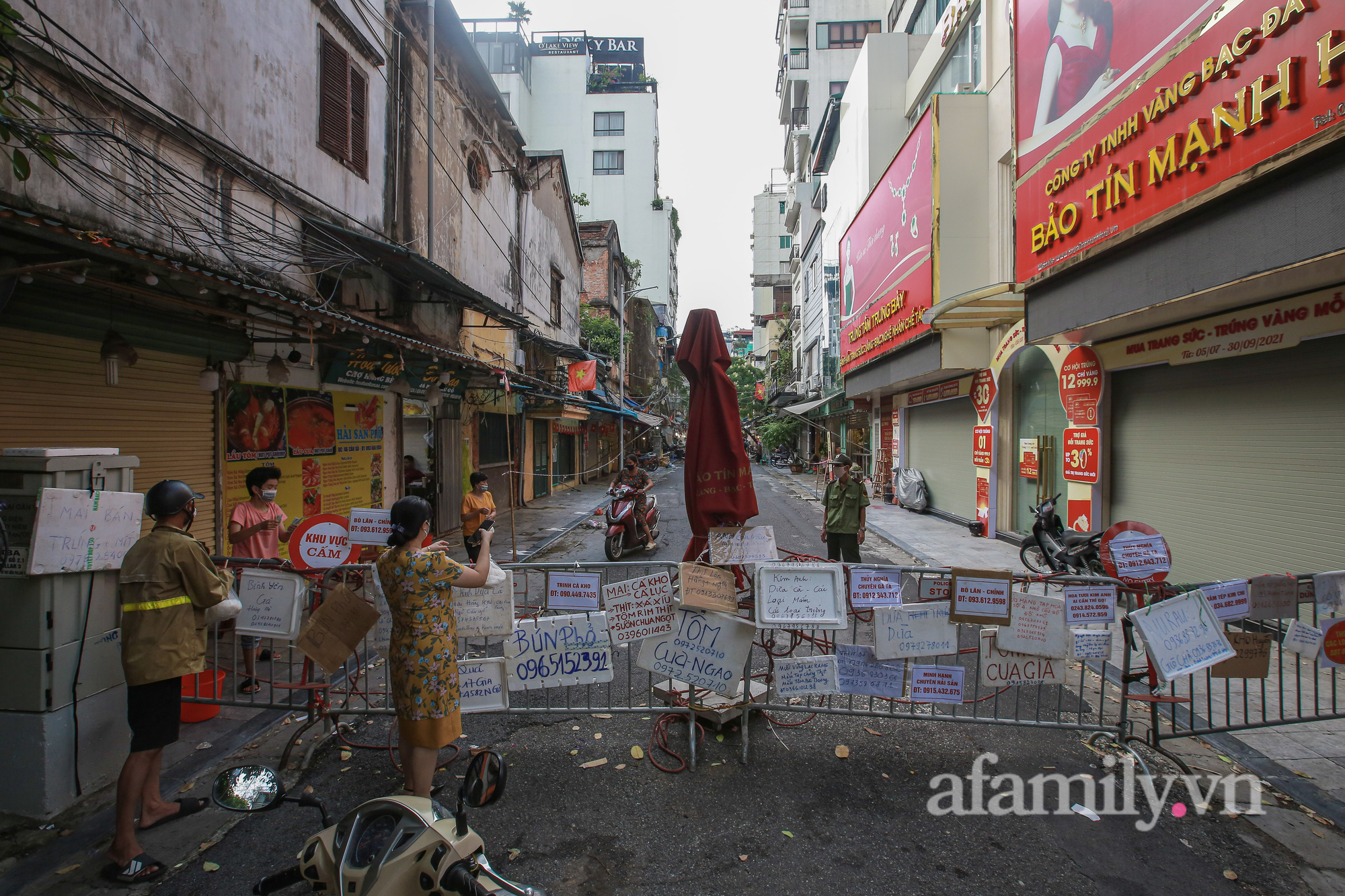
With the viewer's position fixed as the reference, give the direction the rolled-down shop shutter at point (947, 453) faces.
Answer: facing the viewer and to the left of the viewer

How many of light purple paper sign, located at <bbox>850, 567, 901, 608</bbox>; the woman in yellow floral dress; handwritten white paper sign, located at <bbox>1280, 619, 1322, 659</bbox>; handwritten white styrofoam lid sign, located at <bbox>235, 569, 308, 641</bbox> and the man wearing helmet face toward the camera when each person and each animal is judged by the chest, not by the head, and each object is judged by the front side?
3

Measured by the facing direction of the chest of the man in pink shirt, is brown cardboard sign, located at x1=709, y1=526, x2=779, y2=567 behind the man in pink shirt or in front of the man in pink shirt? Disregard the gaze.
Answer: in front

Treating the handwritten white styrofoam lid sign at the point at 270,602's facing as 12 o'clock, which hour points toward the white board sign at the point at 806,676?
The white board sign is roughly at 10 o'clock from the handwritten white styrofoam lid sign.

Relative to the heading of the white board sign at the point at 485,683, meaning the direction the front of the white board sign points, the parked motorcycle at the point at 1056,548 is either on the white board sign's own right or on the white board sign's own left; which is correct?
on the white board sign's own left

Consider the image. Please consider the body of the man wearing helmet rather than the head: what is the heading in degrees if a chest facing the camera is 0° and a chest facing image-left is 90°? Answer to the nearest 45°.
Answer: approximately 225°

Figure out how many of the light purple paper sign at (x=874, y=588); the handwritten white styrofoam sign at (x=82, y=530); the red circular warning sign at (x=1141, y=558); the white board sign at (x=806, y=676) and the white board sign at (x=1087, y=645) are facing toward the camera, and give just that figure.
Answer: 5

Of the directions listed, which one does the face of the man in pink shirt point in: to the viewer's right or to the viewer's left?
to the viewer's right

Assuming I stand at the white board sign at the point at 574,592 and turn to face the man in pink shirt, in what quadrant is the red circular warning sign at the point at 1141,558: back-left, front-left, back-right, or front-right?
back-right

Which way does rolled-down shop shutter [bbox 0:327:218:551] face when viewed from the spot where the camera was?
facing the viewer and to the right of the viewer

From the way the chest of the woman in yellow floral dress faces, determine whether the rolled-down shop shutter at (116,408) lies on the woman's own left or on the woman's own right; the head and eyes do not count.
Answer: on the woman's own left

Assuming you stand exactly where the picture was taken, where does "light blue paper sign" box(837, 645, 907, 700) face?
facing the viewer

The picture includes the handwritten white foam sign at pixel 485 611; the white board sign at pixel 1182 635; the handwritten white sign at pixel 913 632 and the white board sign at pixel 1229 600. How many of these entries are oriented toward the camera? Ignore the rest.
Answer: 4

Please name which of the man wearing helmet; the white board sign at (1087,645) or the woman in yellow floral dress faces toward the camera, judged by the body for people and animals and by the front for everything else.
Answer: the white board sign
